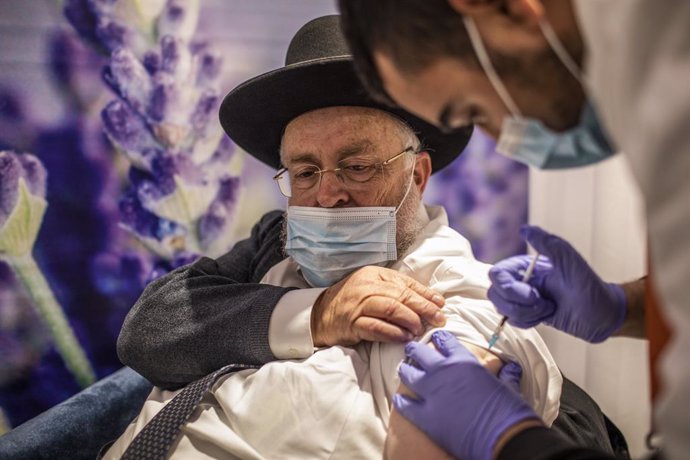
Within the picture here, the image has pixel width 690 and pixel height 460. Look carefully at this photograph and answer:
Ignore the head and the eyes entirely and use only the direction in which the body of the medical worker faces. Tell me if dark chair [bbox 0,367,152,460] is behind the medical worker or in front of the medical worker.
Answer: in front

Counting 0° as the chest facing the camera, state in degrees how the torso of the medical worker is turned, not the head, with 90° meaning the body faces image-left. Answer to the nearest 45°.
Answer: approximately 90°

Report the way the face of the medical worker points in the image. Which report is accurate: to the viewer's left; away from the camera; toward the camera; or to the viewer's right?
to the viewer's left

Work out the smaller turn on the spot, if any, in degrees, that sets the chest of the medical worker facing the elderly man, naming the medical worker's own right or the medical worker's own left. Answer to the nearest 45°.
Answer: approximately 45° to the medical worker's own right
